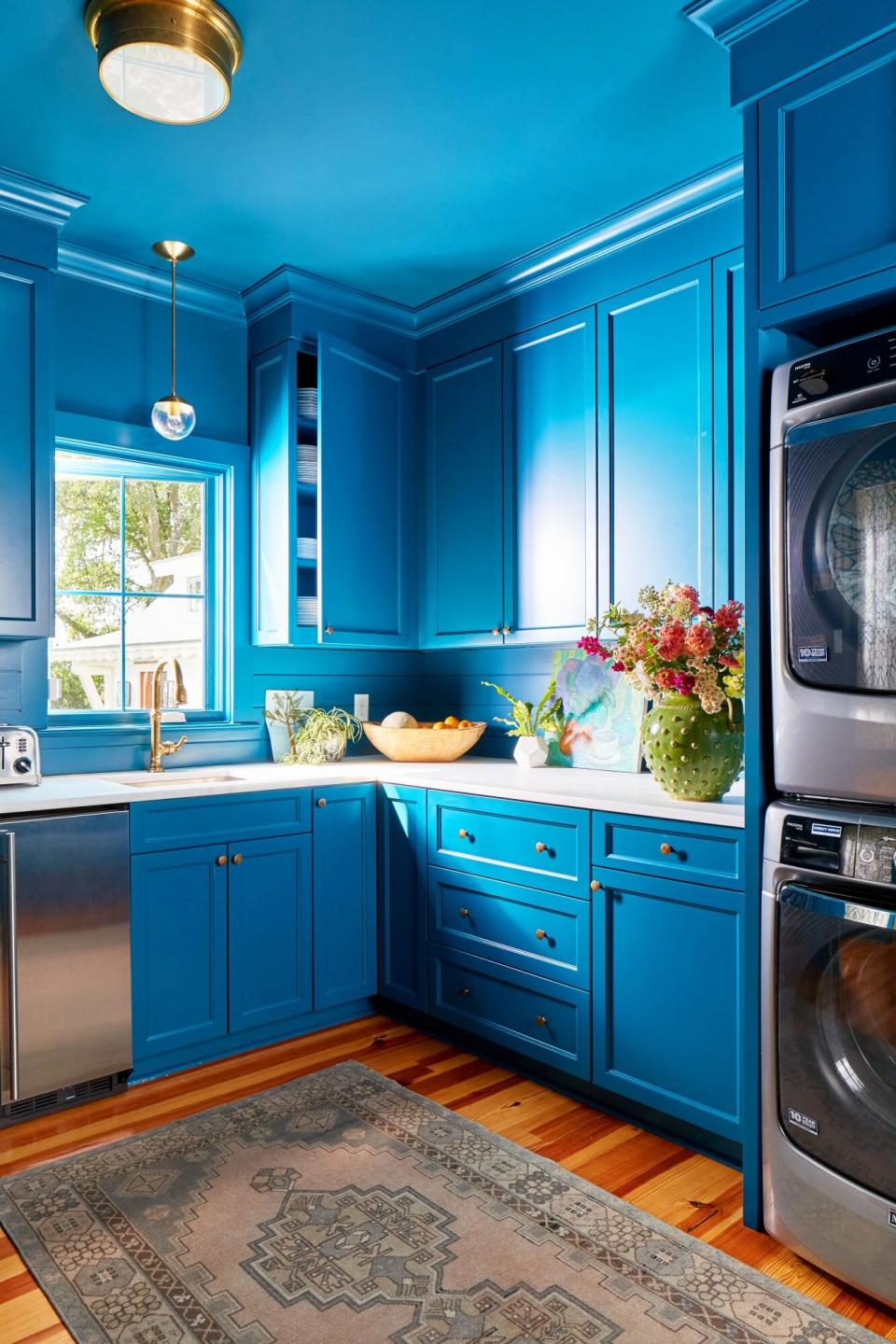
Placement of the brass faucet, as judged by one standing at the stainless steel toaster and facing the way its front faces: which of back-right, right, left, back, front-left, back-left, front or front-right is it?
back-left

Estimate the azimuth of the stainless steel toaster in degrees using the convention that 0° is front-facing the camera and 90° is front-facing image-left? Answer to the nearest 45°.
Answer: approximately 0°

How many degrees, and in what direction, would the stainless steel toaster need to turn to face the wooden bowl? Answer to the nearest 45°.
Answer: approximately 90° to its left

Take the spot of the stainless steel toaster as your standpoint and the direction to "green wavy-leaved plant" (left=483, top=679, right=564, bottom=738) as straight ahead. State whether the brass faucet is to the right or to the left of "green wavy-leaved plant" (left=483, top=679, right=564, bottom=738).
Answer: left

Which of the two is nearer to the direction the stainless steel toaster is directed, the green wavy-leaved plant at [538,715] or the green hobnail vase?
the green hobnail vase

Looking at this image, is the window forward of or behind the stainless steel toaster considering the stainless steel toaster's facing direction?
behind
